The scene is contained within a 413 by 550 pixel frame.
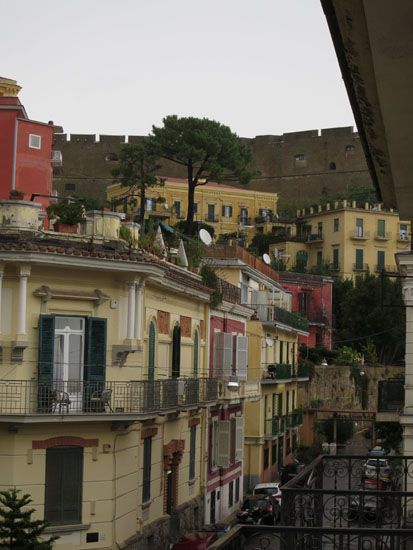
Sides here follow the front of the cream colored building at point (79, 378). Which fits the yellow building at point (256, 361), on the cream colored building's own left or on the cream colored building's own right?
on the cream colored building's own left

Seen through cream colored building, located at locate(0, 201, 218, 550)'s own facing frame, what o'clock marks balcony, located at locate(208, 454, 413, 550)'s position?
The balcony is roughly at 1 o'clock from the cream colored building.
